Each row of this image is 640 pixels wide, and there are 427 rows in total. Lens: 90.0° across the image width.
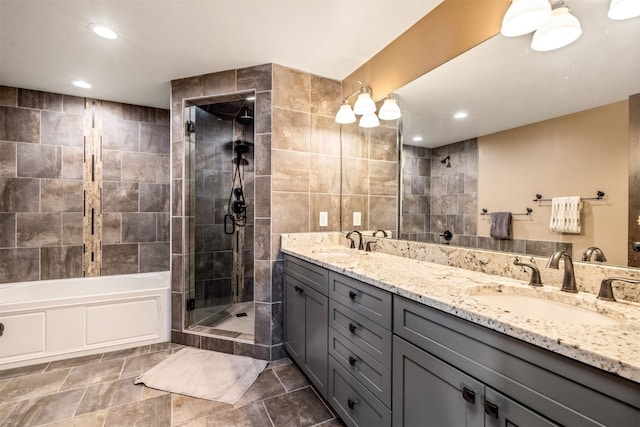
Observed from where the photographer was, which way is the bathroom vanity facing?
facing the viewer and to the left of the viewer

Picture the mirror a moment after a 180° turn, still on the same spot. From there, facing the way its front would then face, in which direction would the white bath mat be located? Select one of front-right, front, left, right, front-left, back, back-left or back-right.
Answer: back-left

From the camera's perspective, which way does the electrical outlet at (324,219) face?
toward the camera

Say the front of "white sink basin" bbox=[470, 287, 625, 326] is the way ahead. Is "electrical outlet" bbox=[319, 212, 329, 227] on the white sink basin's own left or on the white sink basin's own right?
on the white sink basin's own right

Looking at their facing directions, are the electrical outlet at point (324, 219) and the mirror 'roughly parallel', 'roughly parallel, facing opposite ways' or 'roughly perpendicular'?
roughly perpendicular

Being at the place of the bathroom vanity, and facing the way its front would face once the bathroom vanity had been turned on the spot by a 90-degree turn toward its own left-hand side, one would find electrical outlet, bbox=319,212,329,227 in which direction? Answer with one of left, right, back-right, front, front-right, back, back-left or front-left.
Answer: back

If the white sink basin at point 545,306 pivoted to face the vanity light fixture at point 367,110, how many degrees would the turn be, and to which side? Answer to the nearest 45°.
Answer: approximately 90° to its right
